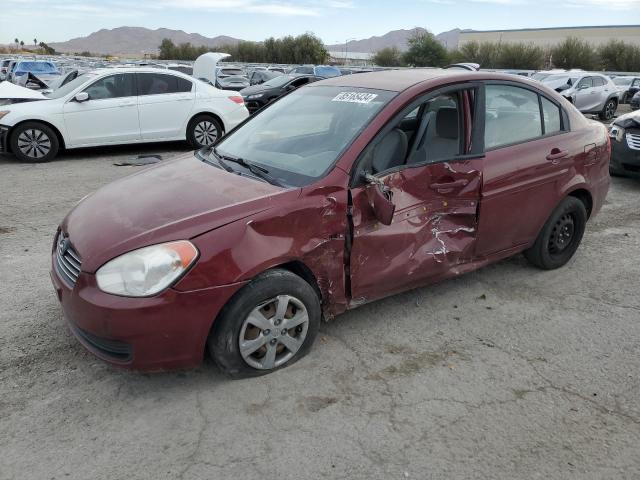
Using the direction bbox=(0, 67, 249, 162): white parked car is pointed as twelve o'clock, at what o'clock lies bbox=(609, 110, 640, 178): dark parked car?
The dark parked car is roughly at 7 o'clock from the white parked car.

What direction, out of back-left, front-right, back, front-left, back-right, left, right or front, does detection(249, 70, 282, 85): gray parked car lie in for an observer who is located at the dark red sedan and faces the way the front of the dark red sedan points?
back-right

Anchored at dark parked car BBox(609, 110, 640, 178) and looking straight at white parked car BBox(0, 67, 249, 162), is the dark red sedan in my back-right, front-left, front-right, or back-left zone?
front-left

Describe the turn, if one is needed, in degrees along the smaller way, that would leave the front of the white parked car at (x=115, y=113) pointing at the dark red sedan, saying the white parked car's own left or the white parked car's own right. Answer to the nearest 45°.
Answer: approximately 90° to the white parked car's own left

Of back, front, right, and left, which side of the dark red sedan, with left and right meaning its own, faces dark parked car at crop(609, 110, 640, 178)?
back

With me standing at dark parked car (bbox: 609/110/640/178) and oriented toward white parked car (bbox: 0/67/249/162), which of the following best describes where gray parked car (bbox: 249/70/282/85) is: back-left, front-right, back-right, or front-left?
front-right

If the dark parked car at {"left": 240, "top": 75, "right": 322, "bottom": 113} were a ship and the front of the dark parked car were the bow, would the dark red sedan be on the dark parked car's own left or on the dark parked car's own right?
on the dark parked car's own left

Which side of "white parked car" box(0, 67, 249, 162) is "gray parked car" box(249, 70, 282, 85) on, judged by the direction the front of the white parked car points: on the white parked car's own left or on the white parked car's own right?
on the white parked car's own right

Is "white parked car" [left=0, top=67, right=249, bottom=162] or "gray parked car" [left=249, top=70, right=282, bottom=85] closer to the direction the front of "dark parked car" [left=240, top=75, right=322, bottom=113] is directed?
the white parked car

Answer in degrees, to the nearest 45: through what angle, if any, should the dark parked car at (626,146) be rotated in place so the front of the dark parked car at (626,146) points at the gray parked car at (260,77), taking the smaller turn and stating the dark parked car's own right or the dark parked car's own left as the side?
approximately 90° to the dark parked car's own right

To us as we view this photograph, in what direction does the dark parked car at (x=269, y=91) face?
facing the viewer and to the left of the viewer

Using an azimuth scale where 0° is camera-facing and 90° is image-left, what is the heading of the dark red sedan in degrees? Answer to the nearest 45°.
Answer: approximately 45°

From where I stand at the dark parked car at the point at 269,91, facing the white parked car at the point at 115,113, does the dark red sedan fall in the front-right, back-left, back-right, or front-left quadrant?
front-left

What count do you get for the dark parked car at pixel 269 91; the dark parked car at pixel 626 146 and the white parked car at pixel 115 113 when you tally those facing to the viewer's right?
0

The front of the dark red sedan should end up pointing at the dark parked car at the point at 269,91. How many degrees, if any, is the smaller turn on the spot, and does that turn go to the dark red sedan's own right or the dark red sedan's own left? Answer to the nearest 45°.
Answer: approximately 135° to the dark red sedan's own right

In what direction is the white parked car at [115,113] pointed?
to the viewer's left

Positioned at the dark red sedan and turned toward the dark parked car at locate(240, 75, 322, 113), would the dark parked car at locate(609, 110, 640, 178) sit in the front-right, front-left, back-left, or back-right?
front-right
